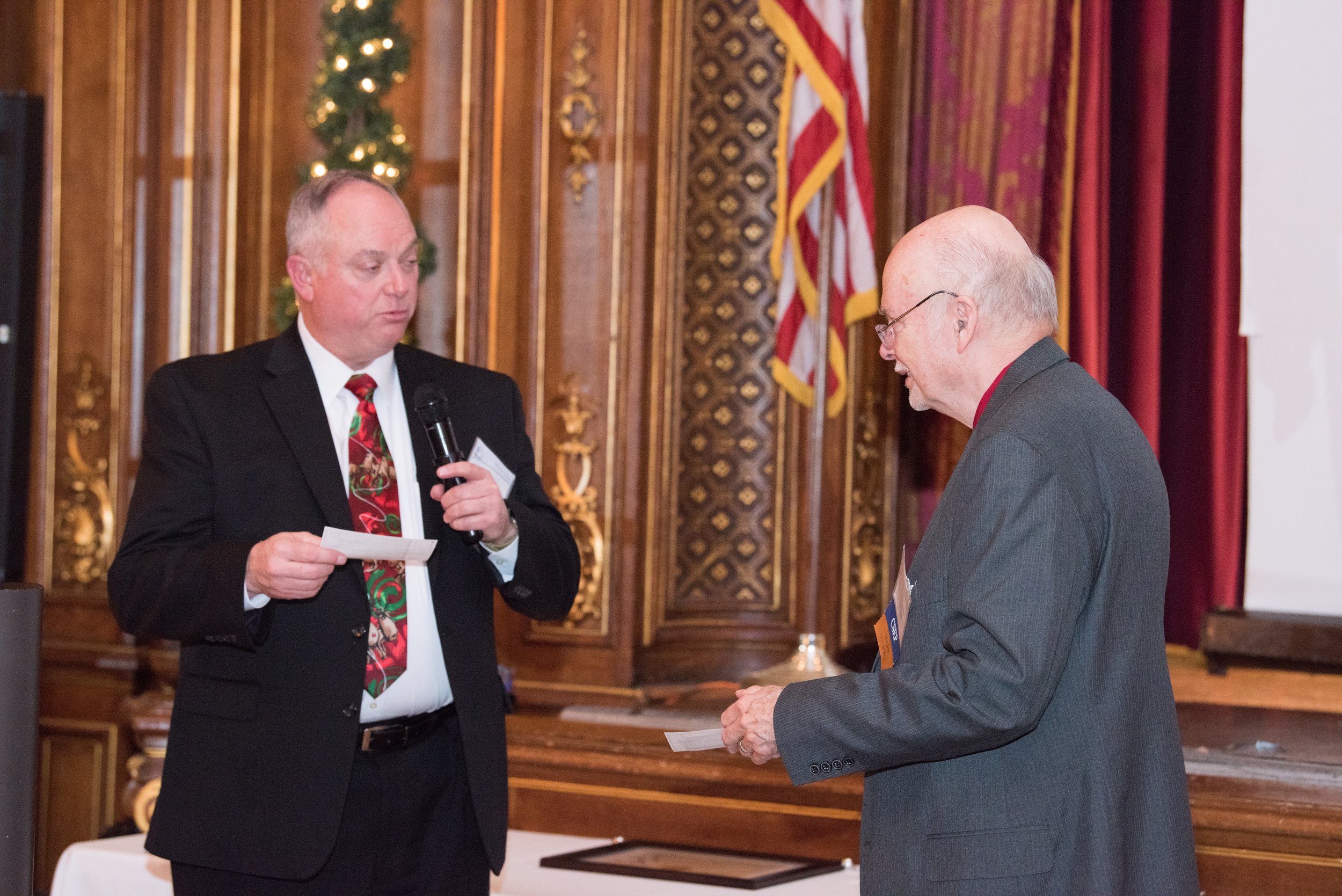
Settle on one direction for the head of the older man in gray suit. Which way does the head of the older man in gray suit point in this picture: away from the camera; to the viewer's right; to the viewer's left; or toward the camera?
to the viewer's left

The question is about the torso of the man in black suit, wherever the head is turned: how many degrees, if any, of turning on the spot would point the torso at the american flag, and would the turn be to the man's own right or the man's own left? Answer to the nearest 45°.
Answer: approximately 90° to the man's own left

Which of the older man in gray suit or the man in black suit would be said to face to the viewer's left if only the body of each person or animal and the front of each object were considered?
the older man in gray suit

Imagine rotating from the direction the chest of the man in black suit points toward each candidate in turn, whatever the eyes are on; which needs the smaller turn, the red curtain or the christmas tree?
the red curtain

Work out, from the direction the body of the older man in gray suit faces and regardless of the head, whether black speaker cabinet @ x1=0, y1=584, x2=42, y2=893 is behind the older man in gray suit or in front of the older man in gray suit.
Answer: in front

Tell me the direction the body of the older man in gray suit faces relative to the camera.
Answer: to the viewer's left

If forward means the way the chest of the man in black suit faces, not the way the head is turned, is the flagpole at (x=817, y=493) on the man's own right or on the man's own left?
on the man's own left

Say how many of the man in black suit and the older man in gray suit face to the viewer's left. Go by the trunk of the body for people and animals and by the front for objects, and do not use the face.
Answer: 1

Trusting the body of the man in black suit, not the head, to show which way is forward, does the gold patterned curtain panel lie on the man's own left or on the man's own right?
on the man's own left

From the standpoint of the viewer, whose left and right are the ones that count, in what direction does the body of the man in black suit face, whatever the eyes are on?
facing the viewer and to the right of the viewer
